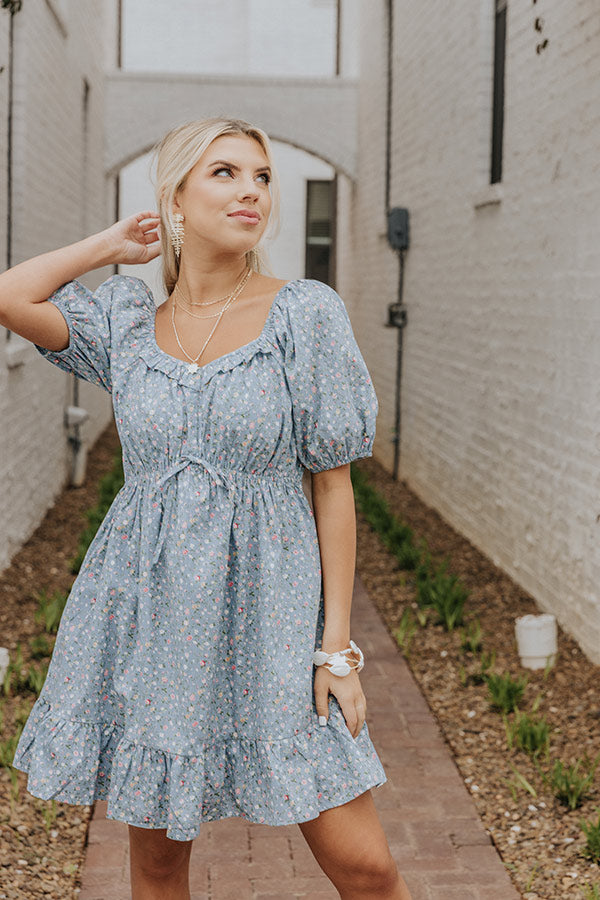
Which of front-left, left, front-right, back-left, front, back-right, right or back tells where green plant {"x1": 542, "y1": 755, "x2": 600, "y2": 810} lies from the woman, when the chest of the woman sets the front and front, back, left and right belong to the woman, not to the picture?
back-left

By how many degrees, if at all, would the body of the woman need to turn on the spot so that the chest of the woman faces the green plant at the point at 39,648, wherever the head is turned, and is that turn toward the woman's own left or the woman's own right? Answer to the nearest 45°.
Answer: approximately 180°

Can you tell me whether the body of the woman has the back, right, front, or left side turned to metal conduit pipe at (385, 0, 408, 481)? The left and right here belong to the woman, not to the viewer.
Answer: back

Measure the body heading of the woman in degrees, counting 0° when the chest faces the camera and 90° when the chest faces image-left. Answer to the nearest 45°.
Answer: approximately 0°

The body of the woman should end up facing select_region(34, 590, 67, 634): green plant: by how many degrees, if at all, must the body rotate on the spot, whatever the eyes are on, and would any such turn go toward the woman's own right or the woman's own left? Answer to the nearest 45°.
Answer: approximately 180°

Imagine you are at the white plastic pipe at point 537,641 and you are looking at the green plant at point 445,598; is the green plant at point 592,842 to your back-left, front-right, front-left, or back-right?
back-left

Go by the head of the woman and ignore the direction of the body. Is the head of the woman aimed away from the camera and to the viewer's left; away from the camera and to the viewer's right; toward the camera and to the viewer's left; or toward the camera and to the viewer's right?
toward the camera and to the viewer's right
